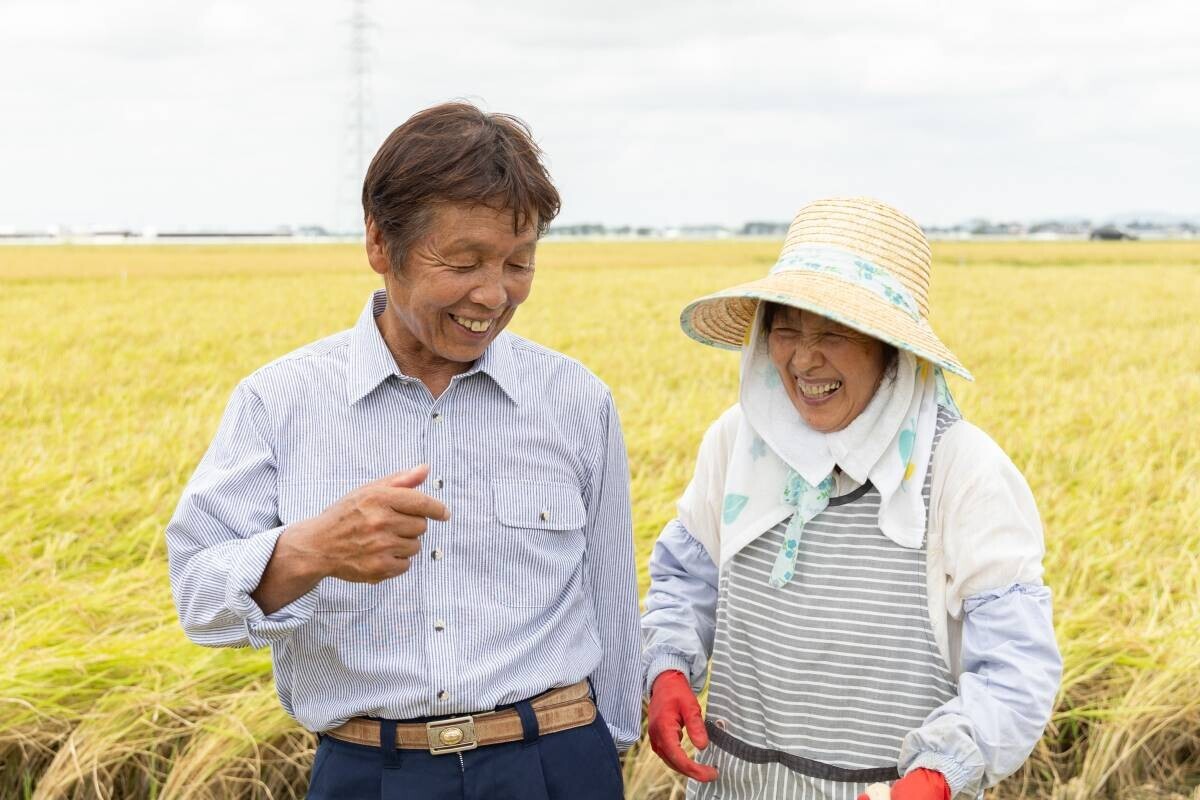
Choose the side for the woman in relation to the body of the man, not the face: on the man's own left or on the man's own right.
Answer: on the man's own left

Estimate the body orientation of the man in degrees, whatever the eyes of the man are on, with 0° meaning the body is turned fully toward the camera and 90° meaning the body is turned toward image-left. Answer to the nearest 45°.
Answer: approximately 0°
